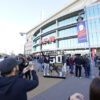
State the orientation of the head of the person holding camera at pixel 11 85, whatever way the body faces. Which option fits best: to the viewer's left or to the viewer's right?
to the viewer's right

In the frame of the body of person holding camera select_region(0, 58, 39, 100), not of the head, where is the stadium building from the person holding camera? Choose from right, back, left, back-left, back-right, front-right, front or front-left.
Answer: front

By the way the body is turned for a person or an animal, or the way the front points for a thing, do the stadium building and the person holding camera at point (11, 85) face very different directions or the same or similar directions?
very different directions

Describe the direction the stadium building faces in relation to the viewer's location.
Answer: facing the viewer and to the left of the viewer

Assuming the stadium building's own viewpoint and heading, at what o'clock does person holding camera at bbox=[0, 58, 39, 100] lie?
The person holding camera is roughly at 11 o'clock from the stadium building.

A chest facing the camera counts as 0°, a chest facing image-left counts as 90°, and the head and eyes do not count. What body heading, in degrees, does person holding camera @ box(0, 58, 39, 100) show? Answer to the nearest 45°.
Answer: approximately 225°
